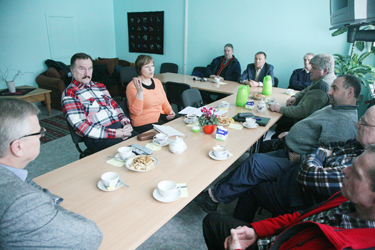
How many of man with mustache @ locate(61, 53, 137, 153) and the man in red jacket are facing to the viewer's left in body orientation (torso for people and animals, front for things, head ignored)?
1

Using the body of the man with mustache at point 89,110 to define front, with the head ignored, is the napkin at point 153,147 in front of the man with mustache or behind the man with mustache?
in front

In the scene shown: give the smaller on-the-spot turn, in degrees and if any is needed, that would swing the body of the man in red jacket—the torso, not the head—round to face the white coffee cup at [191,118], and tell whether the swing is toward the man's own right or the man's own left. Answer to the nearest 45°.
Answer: approximately 45° to the man's own right

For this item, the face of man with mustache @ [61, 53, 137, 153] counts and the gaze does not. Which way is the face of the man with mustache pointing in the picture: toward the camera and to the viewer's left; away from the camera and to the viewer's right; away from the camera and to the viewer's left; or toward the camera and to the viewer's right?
toward the camera and to the viewer's right

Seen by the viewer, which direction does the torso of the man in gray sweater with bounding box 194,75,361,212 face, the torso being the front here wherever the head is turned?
to the viewer's left

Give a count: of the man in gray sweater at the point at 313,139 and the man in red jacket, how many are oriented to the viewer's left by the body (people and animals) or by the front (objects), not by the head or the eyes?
2

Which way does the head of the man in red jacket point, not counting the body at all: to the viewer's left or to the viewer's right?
to the viewer's left

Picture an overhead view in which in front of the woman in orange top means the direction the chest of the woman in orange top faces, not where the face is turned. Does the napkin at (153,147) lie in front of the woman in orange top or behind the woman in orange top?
in front

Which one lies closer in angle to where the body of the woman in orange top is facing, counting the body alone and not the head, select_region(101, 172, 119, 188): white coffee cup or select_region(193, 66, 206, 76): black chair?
the white coffee cup

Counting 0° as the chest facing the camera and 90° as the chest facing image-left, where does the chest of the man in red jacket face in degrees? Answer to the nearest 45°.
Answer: approximately 90°
